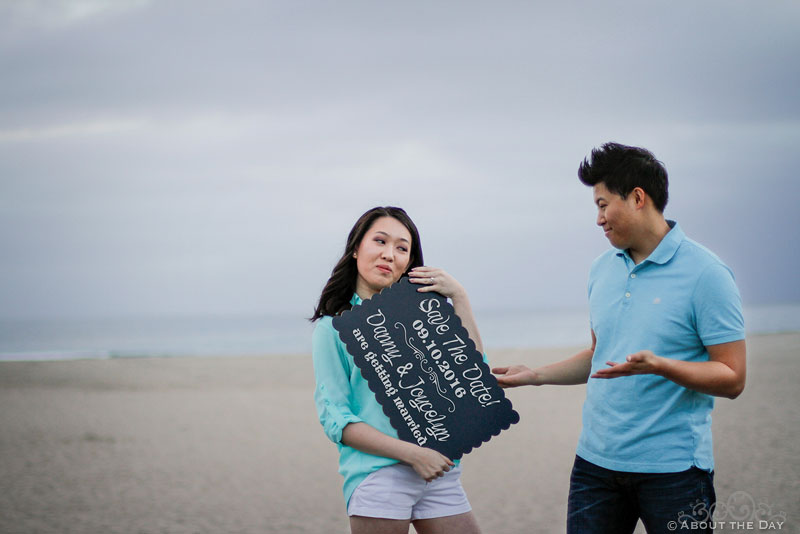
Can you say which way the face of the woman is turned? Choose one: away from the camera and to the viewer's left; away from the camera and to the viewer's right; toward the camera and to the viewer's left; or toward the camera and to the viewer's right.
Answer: toward the camera and to the viewer's right

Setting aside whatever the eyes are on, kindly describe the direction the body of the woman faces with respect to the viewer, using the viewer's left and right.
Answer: facing the viewer and to the right of the viewer

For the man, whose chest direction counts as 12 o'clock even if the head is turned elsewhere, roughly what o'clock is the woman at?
The woman is roughly at 1 o'clock from the man.

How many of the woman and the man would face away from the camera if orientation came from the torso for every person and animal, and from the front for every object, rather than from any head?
0

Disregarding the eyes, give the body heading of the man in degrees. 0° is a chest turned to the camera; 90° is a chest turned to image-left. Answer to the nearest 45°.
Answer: approximately 45°

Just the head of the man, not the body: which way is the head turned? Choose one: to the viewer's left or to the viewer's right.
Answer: to the viewer's left
